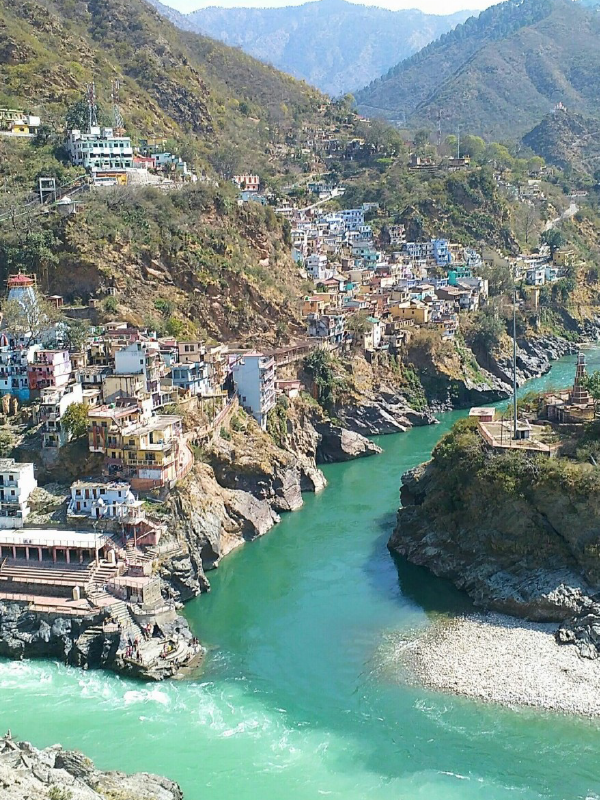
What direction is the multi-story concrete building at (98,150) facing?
toward the camera

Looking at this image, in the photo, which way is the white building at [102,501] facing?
toward the camera

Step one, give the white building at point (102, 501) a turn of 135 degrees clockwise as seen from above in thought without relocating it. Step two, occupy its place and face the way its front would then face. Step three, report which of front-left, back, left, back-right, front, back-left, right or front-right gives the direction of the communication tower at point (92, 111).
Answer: front-right

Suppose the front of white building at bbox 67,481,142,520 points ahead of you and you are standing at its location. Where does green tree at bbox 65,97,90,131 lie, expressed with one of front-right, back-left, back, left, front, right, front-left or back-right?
back

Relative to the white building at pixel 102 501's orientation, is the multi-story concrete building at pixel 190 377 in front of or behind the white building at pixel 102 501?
behind

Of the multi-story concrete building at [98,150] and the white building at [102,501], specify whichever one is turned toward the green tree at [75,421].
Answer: the multi-story concrete building

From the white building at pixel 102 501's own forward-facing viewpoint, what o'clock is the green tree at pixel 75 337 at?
The green tree is roughly at 6 o'clock from the white building.

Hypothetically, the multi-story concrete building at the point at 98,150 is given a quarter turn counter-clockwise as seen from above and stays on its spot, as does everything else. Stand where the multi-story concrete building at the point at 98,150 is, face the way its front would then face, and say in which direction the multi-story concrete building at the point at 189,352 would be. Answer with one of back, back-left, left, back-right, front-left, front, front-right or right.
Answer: right

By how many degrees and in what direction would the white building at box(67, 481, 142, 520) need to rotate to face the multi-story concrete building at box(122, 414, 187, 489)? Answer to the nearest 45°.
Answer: approximately 135° to its left

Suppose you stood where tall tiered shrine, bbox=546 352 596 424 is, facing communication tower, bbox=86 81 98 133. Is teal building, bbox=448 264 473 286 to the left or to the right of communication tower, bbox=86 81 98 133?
right

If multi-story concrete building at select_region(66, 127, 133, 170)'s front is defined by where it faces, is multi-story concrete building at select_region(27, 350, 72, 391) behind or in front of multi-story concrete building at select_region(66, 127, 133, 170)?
in front

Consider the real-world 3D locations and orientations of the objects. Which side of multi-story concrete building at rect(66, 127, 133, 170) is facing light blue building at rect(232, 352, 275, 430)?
front

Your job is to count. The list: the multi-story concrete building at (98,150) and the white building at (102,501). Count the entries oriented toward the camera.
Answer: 2

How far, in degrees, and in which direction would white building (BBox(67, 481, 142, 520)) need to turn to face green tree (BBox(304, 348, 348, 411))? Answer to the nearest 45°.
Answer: approximately 135° to its left

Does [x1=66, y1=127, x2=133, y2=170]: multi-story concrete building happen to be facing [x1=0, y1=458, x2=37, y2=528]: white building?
yes
